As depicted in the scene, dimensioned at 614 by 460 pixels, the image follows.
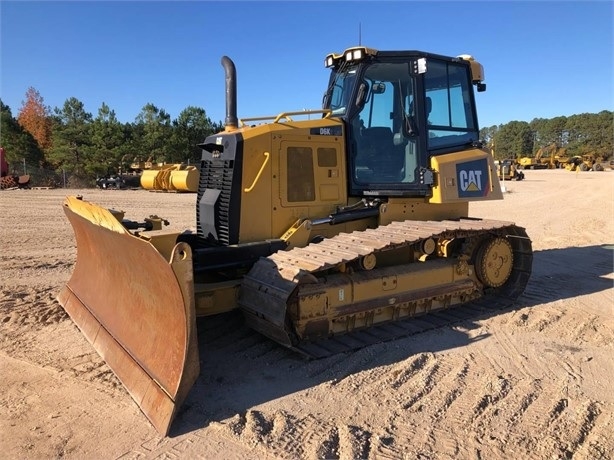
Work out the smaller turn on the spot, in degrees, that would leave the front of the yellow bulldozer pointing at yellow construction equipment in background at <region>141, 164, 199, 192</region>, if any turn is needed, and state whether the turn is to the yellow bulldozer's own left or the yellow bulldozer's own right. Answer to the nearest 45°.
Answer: approximately 90° to the yellow bulldozer's own right

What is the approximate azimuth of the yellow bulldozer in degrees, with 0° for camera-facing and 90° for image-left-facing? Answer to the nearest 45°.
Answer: approximately 45°
